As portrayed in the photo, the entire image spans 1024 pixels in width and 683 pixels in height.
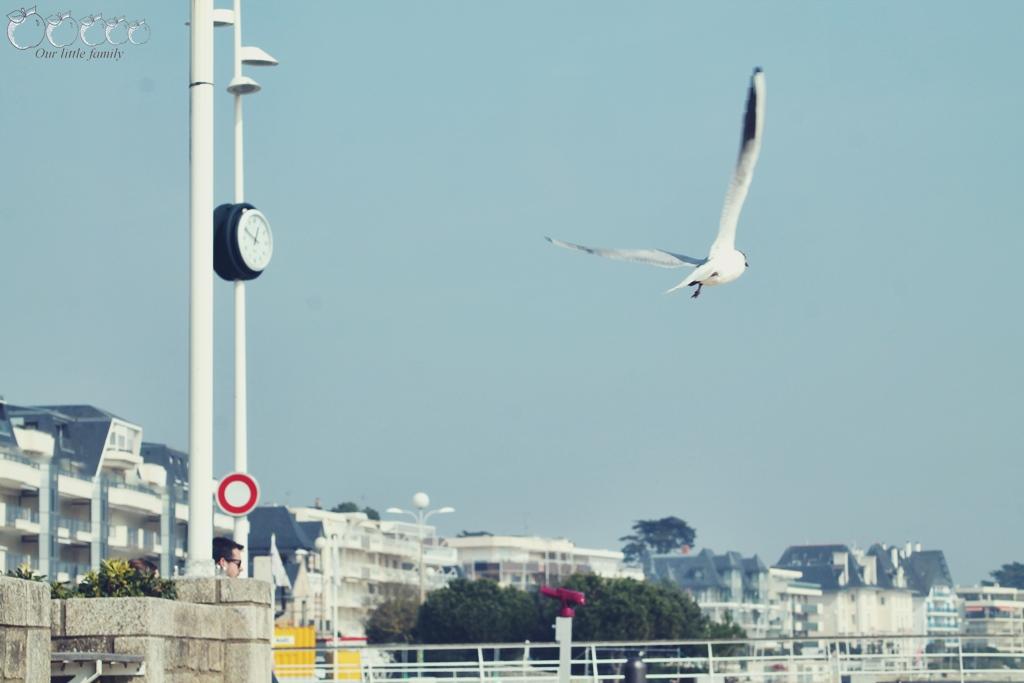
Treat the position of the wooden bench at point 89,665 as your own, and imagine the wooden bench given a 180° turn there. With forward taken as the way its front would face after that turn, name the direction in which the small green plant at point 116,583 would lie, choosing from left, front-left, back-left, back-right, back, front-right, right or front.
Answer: front

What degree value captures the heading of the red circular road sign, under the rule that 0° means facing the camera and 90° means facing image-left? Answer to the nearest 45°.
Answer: approximately 0°

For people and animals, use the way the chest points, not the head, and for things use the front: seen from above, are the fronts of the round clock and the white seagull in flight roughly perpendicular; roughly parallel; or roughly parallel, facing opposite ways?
roughly perpendicular

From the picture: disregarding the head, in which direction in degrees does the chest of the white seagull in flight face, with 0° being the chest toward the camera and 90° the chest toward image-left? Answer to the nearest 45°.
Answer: approximately 225°

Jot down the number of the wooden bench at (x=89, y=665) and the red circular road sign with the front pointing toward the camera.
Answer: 2

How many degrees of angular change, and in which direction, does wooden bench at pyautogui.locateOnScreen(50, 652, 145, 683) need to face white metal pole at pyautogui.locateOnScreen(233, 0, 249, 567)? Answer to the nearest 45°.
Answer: approximately 180°

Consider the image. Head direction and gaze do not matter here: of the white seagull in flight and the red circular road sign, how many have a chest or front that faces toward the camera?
1
